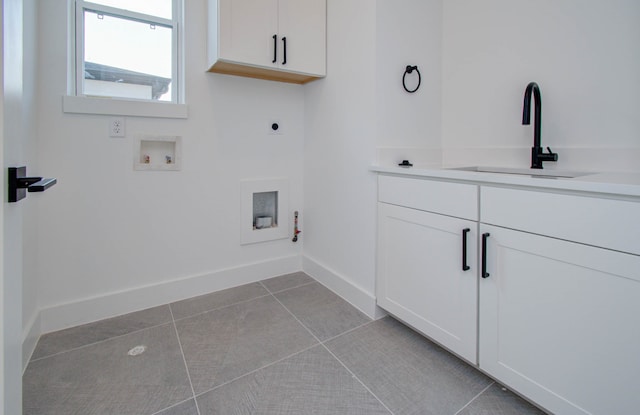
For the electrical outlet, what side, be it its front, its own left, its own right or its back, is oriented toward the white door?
front

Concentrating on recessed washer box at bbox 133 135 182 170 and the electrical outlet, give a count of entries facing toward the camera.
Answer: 2

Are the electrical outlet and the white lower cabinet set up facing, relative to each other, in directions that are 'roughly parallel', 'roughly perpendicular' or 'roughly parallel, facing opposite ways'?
roughly perpendicular

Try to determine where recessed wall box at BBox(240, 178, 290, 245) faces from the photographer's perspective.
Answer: facing the viewer and to the right of the viewer

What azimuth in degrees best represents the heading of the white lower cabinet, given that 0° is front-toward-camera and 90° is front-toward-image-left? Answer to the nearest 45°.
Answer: approximately 45°

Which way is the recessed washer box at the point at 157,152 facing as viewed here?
toward the camera

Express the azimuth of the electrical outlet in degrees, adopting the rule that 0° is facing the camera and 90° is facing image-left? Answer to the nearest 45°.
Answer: approximately 0°

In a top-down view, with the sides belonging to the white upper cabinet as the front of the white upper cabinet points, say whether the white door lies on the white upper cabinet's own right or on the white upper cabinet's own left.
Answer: on the white upper cabinet's own right

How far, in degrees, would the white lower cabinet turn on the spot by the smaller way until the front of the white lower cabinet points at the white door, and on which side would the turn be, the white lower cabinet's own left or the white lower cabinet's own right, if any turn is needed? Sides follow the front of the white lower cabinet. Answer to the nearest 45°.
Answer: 0° — it already faces it

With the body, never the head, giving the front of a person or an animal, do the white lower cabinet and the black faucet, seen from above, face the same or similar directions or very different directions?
same or similar directions

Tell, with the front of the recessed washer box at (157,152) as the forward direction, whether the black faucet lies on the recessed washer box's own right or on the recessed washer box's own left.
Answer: on the recessed washer box's own left
